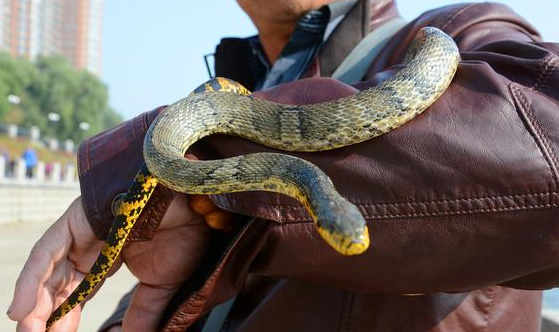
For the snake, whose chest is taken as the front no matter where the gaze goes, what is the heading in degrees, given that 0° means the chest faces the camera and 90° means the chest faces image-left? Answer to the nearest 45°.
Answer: approximately 315°

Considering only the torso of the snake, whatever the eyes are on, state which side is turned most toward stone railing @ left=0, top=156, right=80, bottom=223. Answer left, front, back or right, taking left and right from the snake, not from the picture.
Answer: back

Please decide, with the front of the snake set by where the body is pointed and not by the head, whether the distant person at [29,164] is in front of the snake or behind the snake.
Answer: behind
